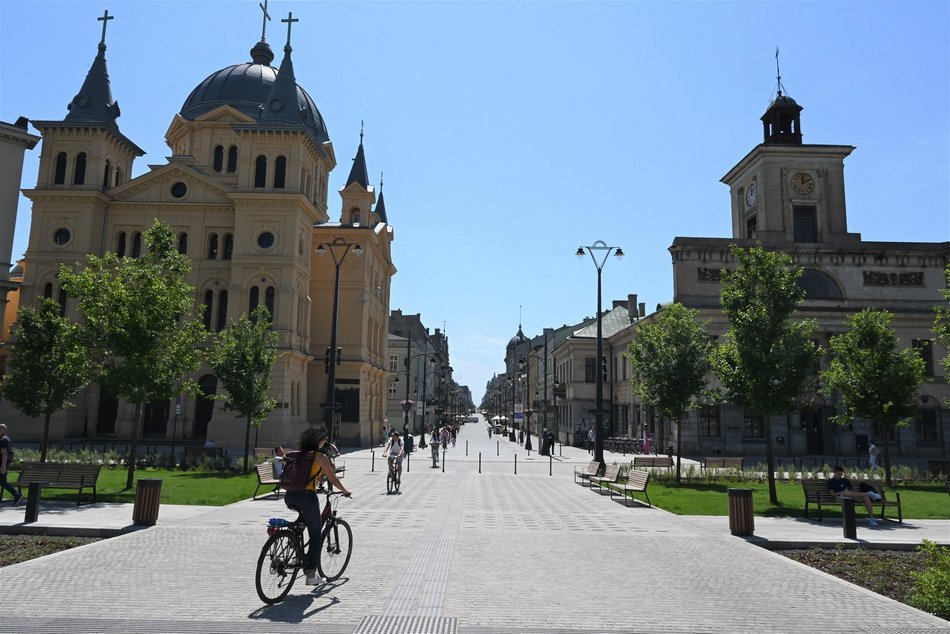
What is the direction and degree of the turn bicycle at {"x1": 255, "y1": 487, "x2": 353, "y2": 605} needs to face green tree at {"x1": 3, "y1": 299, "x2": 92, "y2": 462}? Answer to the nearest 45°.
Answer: approximately 90° to its left

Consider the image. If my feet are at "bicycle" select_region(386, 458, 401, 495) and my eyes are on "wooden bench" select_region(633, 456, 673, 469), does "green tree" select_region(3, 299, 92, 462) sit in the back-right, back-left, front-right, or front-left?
back-left

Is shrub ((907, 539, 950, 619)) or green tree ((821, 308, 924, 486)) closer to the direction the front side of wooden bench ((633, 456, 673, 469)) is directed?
the shrub

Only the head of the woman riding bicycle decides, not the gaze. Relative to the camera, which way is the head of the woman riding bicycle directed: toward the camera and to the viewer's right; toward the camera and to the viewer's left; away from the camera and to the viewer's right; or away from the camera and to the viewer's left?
away from the camera and to the viewer's right

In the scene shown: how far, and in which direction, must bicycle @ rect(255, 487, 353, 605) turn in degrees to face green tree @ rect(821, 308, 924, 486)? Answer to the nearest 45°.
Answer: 0° — it already faces it

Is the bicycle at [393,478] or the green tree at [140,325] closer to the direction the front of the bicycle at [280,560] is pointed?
the bicycle

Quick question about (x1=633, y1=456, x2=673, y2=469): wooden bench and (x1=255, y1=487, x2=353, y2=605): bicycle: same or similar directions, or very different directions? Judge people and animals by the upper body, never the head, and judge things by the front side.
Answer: very different directions

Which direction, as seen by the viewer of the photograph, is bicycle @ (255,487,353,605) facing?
facing away from the viewer and to the right of the viewer
